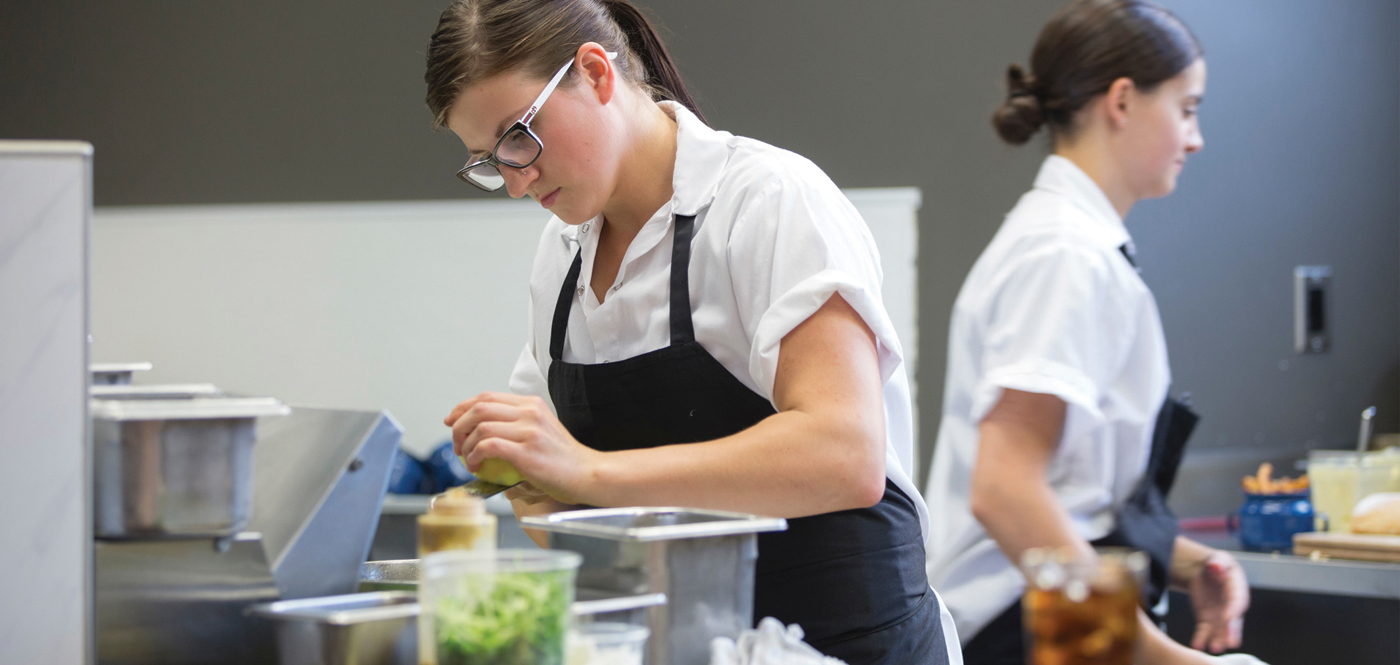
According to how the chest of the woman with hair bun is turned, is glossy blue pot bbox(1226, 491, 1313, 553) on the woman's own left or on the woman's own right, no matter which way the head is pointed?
on the woman's own left

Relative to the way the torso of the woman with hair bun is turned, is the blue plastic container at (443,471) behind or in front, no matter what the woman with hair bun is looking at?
behind

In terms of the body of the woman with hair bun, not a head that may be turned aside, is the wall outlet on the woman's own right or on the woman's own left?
on the woman's own left

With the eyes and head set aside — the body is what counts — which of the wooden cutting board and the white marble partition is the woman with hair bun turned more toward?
the wooden cutting board

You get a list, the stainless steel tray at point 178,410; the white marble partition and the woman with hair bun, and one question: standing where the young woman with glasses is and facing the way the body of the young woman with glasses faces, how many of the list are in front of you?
2

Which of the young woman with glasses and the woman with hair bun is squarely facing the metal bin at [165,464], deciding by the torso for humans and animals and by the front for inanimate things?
the young woman with glasses

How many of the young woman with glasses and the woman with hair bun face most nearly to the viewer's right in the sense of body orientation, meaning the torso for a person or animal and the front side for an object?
1

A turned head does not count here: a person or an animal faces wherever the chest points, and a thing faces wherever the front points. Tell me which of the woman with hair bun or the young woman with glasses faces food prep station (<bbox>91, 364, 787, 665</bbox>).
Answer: the young woman with glasses

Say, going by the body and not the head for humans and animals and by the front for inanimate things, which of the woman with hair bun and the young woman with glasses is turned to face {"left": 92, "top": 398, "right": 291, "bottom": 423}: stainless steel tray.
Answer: the young woman with glasses

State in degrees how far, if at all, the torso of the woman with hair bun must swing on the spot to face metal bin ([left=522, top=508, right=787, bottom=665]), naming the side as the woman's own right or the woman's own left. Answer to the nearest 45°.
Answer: approximately 90° to the woman's own right

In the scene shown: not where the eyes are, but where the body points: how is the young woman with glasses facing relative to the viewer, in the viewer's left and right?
facing the viewer and to the left of the viewer

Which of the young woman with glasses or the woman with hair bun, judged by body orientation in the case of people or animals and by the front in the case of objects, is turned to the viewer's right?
the woman with hair bun

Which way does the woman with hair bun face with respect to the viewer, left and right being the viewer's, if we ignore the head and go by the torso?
facing to the right of the viewer

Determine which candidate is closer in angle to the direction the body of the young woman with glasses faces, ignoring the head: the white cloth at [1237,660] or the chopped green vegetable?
the chopped green vegetable

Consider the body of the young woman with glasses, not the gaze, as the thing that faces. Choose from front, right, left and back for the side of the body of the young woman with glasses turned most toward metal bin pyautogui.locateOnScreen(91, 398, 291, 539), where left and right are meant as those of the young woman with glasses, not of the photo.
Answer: front

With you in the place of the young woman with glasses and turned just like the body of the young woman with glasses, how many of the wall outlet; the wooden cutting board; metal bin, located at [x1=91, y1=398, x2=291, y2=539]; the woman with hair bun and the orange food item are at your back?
4

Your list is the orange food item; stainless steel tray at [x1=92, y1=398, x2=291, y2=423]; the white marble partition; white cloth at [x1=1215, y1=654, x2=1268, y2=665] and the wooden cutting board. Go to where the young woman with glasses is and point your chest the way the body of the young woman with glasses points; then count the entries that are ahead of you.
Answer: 2

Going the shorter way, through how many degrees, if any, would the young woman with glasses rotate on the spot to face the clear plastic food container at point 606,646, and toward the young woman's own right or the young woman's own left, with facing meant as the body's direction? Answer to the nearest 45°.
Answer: approximately 45° to the young woman's own left

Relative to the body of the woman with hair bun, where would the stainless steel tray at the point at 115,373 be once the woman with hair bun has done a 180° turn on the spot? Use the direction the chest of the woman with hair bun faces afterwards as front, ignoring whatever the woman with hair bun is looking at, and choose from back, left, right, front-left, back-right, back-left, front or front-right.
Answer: front-left
